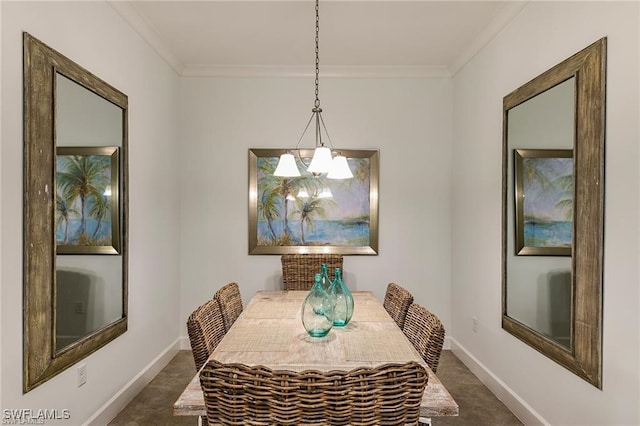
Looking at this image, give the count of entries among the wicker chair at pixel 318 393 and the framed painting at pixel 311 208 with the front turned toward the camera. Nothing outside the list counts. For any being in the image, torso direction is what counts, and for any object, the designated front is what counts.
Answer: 1

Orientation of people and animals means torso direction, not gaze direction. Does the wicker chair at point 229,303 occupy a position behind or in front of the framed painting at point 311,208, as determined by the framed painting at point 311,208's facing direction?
in front

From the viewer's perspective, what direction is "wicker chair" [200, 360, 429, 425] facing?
away from the camera

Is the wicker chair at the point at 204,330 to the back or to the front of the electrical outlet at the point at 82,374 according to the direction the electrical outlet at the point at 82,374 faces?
to the front

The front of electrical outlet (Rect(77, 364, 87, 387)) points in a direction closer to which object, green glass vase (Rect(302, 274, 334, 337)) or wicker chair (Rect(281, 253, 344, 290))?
the green glass vase

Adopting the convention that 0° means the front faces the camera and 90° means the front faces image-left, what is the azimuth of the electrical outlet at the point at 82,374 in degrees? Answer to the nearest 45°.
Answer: approximately 315°

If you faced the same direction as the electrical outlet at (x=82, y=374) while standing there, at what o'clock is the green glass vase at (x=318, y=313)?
The green glass vase is roughly at 12 o'clock from the electrical outlet.

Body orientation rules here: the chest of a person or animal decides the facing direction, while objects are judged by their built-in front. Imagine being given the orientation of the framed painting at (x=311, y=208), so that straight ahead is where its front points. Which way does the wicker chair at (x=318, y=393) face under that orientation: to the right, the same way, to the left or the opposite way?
the opposite way

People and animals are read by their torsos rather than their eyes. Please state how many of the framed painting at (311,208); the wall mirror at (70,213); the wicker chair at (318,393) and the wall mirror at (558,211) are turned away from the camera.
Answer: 1

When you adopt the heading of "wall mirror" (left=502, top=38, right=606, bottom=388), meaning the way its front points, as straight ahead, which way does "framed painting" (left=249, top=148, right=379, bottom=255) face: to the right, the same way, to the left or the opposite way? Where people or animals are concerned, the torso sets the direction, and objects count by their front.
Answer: to the left

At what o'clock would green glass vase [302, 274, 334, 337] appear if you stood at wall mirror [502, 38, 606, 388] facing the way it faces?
The green glass vase is roughly at 12 o'clock from the wall mirror.

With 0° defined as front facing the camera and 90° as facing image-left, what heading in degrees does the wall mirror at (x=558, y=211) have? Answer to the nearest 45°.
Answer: approximately 45°

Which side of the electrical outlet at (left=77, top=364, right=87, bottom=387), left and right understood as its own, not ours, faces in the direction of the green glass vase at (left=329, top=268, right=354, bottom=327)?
front

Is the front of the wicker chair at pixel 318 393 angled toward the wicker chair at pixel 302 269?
yes

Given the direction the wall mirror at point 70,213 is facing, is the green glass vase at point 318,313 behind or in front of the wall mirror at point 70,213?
in front

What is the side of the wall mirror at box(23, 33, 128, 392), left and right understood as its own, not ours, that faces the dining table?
front

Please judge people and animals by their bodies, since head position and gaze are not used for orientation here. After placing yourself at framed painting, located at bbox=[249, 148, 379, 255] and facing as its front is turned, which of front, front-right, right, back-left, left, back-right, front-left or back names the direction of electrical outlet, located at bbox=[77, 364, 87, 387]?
front-right
